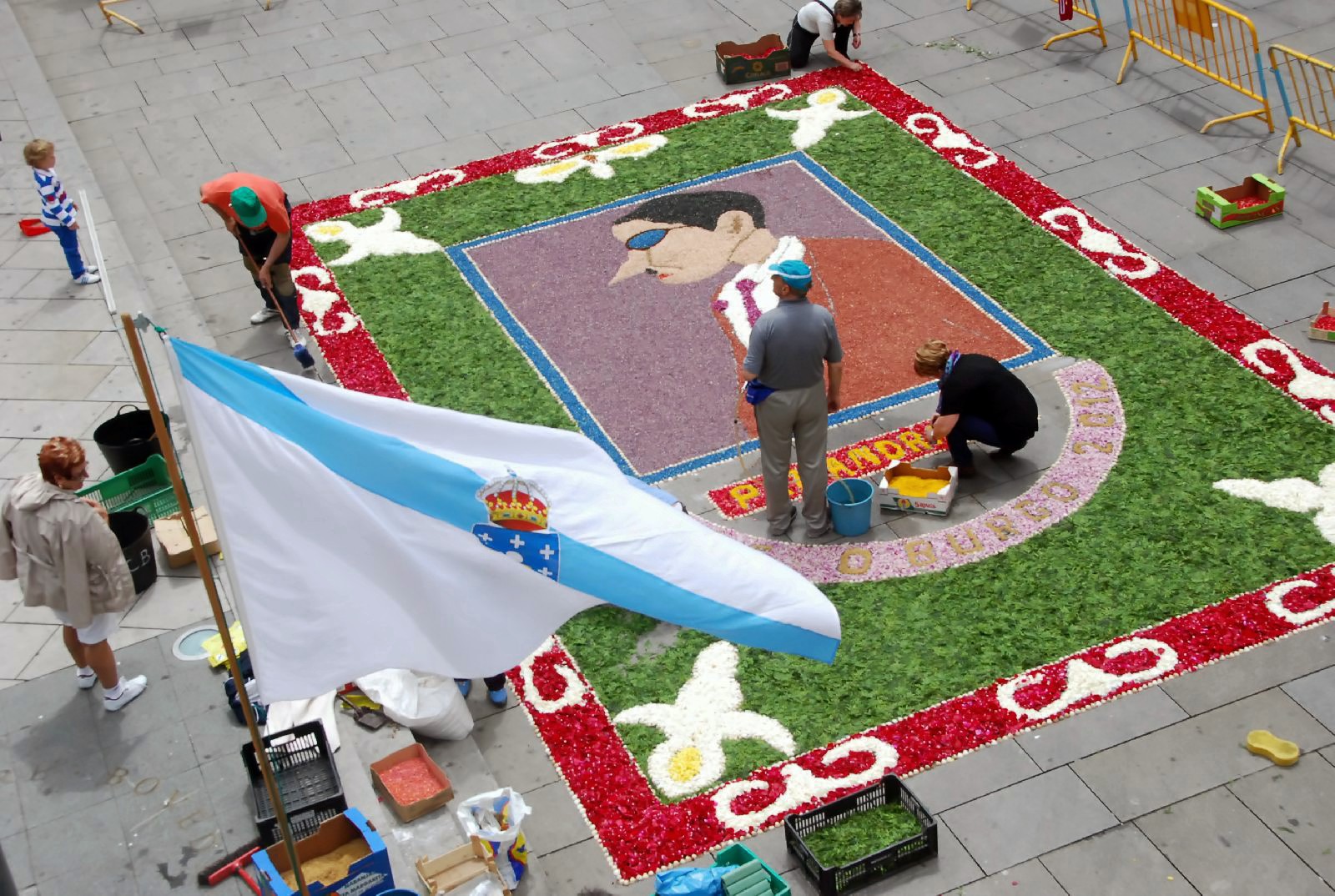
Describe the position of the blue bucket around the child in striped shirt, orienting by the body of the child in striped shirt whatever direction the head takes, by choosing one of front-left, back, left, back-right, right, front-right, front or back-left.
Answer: front-right

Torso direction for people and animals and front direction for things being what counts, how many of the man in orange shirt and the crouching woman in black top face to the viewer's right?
0

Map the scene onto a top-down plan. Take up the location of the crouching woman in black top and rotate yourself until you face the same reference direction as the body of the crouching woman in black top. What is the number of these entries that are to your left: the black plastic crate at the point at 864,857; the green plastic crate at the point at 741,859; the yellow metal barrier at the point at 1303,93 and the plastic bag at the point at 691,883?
3

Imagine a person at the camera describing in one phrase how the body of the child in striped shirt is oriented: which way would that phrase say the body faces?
to the viewer's right

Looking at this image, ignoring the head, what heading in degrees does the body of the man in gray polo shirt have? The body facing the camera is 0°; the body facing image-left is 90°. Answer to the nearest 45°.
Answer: approximately 180°

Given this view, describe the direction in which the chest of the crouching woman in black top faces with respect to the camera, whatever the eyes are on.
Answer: to the viewer's left

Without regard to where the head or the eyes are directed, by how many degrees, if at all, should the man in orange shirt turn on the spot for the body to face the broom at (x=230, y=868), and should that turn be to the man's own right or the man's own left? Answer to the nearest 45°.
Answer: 0° — they already face it

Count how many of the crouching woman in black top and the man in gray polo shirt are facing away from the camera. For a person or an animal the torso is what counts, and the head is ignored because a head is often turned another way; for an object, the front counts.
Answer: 1

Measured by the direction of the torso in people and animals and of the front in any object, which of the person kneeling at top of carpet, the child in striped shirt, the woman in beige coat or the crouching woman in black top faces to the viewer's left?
the crouching woman in black top

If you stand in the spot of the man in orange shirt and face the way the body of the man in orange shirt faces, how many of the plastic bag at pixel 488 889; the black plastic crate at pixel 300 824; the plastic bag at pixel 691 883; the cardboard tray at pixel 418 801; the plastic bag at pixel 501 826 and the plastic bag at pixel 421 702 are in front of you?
6

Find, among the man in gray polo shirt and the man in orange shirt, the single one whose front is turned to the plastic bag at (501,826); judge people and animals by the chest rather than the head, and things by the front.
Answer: the man in orange shirt

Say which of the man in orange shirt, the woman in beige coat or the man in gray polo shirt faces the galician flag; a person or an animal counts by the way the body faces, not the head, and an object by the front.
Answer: the man in orange shirt

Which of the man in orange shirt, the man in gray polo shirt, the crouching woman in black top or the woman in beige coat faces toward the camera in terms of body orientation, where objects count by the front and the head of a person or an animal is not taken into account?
the man in orange shirt

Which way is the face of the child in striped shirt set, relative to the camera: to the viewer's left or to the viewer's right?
to the viewer's right

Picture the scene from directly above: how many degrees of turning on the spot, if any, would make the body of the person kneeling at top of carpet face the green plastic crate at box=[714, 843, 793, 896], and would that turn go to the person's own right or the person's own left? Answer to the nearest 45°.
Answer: approximately 45° to the person's own right

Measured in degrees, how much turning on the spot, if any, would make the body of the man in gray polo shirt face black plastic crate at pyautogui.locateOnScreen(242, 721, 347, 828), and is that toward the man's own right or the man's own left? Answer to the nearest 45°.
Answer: approximately 135° to the man's own left

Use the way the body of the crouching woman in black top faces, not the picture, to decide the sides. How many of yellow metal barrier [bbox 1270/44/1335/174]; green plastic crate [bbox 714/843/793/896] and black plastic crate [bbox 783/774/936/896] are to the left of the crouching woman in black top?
2

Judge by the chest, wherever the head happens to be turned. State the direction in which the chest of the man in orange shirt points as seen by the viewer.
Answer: toward the camera

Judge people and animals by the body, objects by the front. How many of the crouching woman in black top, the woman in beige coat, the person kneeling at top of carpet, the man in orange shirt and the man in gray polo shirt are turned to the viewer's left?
1

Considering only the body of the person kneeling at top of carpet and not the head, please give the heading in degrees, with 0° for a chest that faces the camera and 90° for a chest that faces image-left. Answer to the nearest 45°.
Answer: approximately 315°
